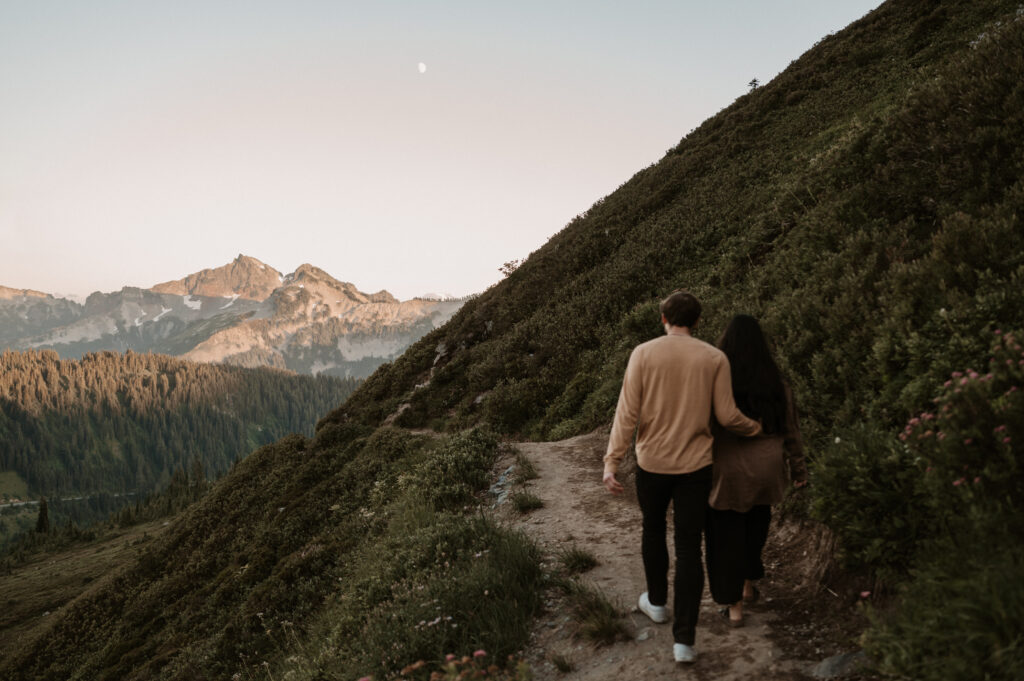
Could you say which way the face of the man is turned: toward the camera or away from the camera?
away from the camera

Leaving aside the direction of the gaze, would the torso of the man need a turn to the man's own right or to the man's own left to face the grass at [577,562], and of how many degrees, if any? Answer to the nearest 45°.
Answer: approximately 45° to the man's own left

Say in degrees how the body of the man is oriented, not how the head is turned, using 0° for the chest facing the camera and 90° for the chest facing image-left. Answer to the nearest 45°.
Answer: approximately 180°

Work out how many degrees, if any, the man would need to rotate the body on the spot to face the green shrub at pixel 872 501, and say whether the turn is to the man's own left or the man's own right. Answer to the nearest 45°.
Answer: approximately 90° to the man's own right

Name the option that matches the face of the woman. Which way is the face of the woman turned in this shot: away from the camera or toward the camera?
away from the camera

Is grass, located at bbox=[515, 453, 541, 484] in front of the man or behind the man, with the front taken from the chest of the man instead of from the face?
in front

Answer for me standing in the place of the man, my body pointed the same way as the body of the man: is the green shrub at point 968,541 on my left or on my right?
on my right

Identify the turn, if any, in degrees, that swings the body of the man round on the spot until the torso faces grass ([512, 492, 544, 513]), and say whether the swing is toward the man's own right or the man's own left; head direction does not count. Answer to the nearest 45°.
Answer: approximately 45° to the man's own left
